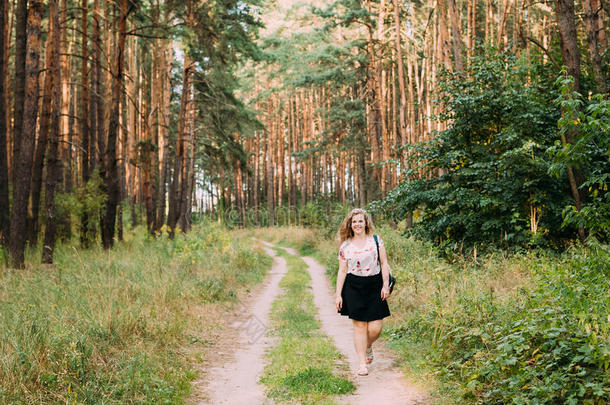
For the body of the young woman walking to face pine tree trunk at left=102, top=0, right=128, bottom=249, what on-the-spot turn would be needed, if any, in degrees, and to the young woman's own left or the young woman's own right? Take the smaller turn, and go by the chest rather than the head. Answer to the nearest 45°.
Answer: approximately 135° to the young woman's own right

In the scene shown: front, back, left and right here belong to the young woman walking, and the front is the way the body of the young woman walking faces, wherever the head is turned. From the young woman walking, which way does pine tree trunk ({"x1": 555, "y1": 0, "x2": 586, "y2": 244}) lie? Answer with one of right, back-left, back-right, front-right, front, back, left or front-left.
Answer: back-left

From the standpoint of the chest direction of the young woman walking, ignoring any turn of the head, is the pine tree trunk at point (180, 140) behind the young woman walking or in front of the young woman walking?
behind

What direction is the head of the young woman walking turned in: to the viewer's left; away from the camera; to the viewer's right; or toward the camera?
toward the camera

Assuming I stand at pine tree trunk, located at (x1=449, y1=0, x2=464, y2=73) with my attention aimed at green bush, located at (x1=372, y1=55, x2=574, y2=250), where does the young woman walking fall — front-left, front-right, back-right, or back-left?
front-right

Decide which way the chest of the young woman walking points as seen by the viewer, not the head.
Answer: toward the camera

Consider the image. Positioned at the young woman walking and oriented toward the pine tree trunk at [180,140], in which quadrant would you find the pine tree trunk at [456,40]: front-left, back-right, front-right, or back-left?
front-right

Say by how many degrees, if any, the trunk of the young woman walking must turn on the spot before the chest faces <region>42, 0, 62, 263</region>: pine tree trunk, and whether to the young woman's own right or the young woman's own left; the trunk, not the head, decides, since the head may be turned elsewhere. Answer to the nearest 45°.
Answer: approximately 135° to the young woman's own right

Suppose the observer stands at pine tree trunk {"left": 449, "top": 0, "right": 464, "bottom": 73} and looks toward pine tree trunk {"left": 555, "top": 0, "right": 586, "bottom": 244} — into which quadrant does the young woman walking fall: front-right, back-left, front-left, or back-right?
front-right

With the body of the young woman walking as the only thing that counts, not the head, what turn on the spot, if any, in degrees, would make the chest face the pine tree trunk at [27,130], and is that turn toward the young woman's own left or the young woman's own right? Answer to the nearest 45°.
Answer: approximately 135° to the young woman's own right

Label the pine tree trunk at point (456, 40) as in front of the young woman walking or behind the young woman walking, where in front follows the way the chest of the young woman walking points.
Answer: behind

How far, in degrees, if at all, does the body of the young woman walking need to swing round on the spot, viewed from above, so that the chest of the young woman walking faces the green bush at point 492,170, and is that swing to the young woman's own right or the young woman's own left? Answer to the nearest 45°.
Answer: approximately 135° to the young woman's own left
